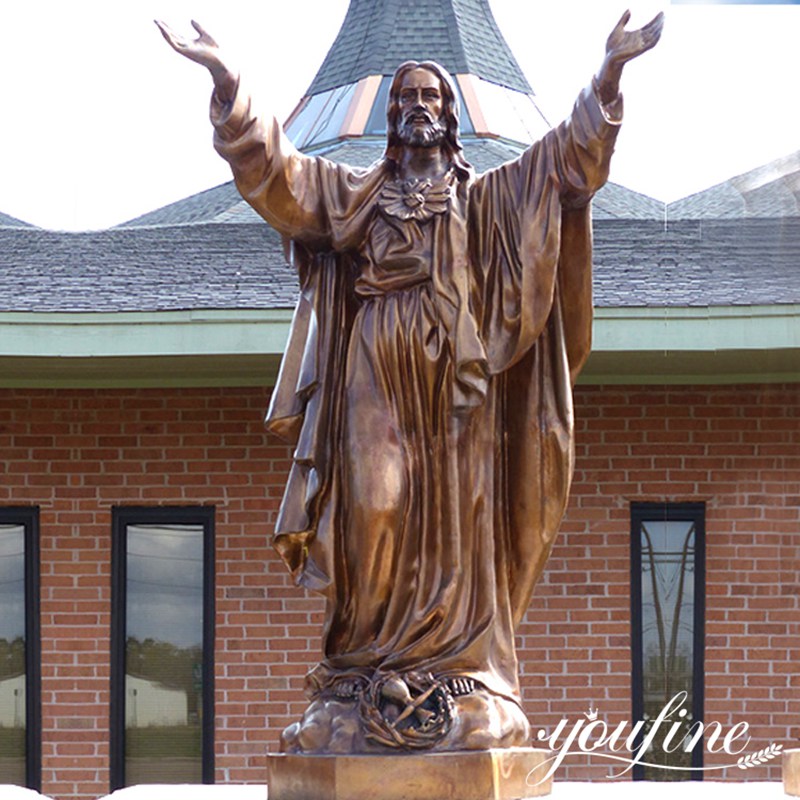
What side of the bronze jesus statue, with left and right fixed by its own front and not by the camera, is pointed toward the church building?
back

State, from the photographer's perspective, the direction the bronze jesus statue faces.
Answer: facing the viewer
